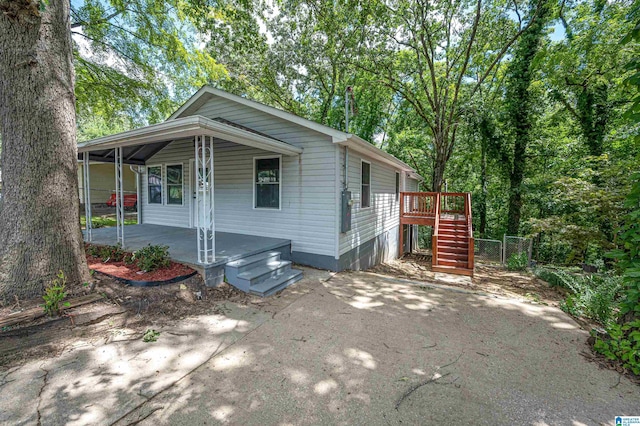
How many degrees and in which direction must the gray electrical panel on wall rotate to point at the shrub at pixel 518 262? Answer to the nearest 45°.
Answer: approximately 90° to its left

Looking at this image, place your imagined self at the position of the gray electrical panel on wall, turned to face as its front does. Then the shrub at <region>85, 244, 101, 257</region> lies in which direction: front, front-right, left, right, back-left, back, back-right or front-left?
back-right

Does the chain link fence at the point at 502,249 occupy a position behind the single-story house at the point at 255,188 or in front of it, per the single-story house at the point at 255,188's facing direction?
behind

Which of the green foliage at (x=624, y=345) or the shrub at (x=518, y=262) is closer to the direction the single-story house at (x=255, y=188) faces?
the green foliage

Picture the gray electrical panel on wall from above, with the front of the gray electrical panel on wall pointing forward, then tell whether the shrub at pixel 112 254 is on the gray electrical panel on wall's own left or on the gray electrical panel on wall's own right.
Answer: on the gray electrical panel on wall's own right

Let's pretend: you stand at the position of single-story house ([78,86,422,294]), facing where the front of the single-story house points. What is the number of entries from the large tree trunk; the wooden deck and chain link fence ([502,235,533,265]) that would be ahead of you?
1

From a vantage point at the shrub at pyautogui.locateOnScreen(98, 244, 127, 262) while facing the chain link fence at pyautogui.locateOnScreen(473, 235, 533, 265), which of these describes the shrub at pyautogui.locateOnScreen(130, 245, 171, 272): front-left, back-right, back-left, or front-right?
front-right

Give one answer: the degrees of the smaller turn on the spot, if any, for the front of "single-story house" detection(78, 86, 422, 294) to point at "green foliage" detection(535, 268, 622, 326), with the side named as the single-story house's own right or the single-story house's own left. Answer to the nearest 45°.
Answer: approximately 90° to the single-story house's own left

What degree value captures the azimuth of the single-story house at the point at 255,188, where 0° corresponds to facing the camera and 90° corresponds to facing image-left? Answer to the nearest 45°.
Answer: approximately 45°

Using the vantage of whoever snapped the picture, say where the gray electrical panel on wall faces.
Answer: facing the viewer and to the right of the viewer

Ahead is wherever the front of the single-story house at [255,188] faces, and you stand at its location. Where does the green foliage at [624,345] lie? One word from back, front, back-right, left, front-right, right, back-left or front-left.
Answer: left

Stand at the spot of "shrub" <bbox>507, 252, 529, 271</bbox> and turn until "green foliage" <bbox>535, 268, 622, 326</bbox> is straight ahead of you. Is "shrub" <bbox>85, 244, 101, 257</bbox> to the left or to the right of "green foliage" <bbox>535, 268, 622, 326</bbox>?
right

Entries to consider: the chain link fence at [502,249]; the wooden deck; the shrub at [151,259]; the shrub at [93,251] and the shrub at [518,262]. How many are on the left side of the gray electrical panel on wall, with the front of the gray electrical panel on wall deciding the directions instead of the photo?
3

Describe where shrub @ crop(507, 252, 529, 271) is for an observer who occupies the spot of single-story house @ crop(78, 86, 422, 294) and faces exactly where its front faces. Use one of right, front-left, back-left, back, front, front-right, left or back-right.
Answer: back-left
